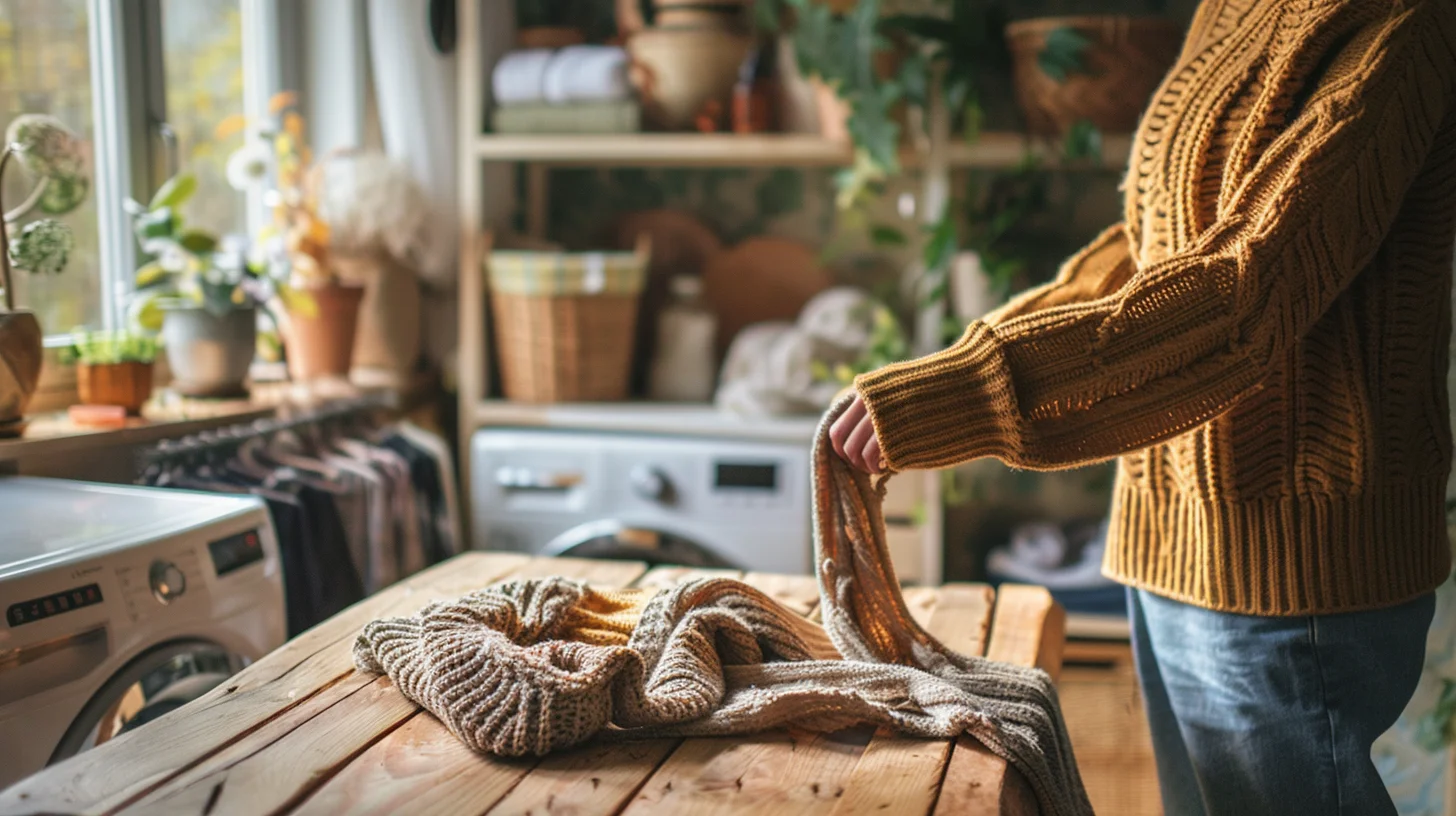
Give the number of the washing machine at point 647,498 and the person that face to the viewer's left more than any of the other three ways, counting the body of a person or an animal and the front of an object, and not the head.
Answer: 1

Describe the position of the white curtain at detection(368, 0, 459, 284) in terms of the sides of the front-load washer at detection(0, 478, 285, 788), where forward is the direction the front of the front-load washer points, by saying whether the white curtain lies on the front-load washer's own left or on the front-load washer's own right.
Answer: on the front-load washer's own left

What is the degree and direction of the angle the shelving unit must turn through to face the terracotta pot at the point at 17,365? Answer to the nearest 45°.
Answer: approximately 45° to its right

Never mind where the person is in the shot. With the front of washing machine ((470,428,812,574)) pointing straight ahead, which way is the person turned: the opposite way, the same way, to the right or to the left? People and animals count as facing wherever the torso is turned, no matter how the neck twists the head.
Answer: to the right

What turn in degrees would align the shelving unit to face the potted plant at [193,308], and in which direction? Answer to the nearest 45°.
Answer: approximately 45° to its right

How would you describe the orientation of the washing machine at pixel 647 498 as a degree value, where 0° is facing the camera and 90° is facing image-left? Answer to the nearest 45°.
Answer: approximately 0°

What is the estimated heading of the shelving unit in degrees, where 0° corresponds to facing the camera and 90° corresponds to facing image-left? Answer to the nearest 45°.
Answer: approximately 0°

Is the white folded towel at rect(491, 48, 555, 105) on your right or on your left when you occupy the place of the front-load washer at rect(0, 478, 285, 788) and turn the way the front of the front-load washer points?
on your left

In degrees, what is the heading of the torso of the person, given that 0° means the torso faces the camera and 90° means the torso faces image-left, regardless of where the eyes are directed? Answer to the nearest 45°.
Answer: approximately 90°
